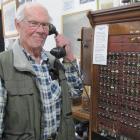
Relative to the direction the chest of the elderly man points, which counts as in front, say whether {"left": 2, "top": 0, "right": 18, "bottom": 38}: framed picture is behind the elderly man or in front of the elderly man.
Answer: behind

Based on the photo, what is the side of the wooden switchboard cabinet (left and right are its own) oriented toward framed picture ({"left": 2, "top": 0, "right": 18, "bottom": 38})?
right

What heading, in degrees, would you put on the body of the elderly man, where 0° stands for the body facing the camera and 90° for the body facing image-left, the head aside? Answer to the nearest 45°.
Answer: approximately 315°

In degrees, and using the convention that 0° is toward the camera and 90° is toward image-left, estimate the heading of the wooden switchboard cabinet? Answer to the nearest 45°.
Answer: approximately 45°
